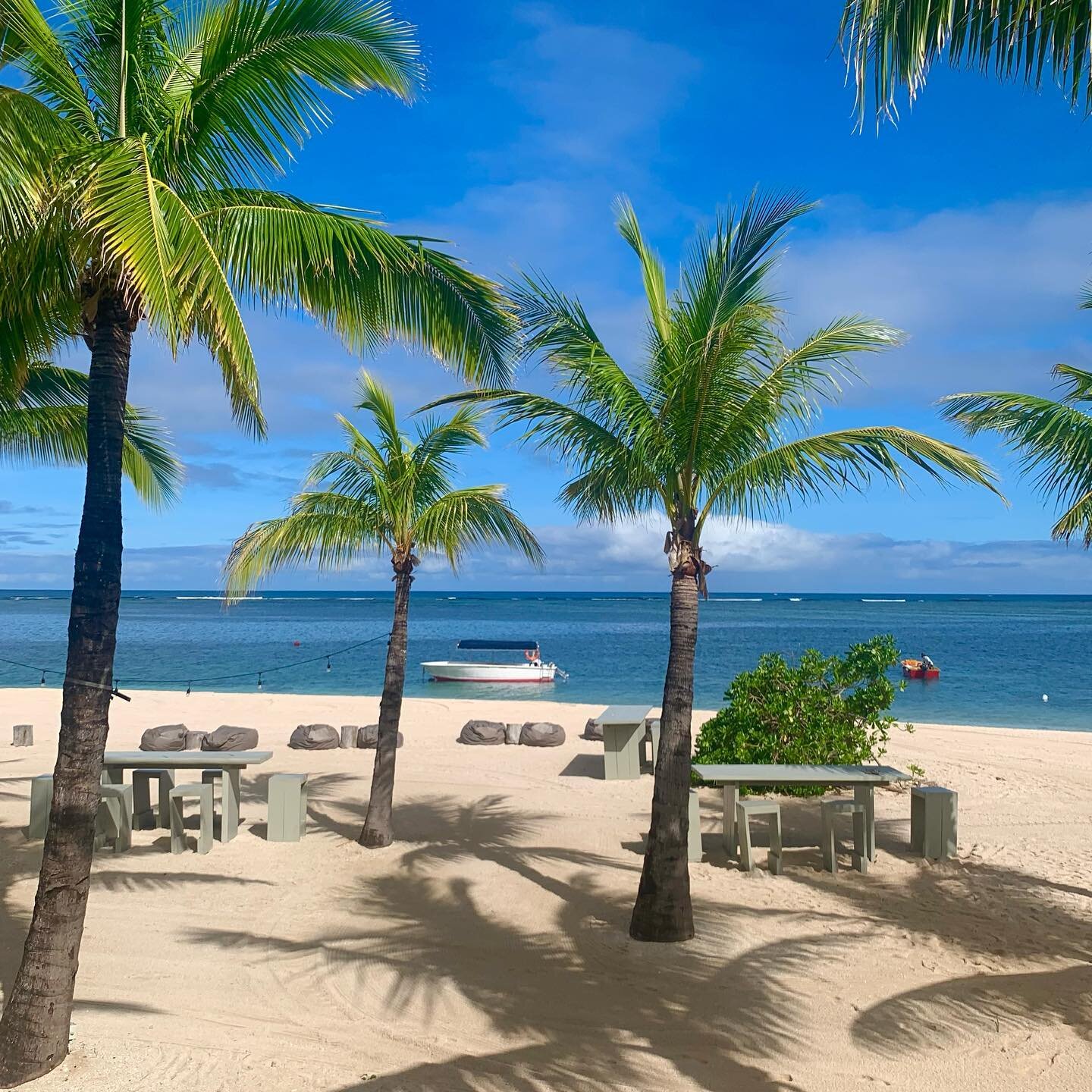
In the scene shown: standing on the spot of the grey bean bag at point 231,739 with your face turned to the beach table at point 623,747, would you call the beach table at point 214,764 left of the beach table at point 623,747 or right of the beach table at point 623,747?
right

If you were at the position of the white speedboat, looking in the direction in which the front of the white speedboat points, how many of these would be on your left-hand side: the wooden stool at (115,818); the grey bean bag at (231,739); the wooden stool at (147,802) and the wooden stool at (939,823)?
4

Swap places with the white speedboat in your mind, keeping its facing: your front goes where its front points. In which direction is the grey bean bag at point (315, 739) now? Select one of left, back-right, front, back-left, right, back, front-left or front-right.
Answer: left

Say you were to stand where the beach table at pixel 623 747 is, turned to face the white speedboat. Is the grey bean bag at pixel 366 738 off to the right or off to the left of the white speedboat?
left

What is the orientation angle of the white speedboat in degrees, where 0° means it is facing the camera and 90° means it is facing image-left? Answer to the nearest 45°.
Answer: approximately 90°

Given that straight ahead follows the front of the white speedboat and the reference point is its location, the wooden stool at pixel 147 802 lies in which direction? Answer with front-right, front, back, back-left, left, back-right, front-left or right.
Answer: left

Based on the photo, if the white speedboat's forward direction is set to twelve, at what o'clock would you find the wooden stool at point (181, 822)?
The wooden stool is roughly at 9 o'clock from the white speedboat.

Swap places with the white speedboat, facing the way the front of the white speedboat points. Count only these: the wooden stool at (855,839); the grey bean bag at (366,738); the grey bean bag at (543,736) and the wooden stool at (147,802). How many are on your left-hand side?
4

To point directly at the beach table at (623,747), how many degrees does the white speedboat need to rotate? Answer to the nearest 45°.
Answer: approximately 90° to its left

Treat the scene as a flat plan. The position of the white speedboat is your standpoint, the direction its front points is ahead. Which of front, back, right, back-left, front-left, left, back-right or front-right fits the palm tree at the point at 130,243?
left

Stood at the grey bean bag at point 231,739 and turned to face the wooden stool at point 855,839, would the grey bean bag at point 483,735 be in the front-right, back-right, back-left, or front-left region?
front-left

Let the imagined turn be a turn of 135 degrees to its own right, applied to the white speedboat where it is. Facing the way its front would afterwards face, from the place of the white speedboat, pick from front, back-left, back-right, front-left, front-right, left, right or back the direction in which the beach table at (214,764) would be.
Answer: back-right

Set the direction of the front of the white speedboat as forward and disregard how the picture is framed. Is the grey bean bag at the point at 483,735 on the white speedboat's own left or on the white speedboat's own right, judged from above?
on the white speedboat's own left

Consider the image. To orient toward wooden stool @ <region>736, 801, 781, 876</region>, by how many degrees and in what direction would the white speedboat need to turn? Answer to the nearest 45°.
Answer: approximately 90° to its left

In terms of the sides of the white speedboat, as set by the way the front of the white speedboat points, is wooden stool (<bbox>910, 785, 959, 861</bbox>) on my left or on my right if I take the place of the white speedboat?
on my left

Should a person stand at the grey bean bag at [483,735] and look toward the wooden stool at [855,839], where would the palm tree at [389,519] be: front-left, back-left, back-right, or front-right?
front-right

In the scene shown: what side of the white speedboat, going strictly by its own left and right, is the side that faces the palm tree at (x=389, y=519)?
left

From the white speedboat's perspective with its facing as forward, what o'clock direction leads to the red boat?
The red boat is roughly at 6 o'clock from the white speedboat.

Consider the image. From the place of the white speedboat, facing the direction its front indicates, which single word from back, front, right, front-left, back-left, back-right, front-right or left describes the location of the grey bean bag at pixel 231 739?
left
